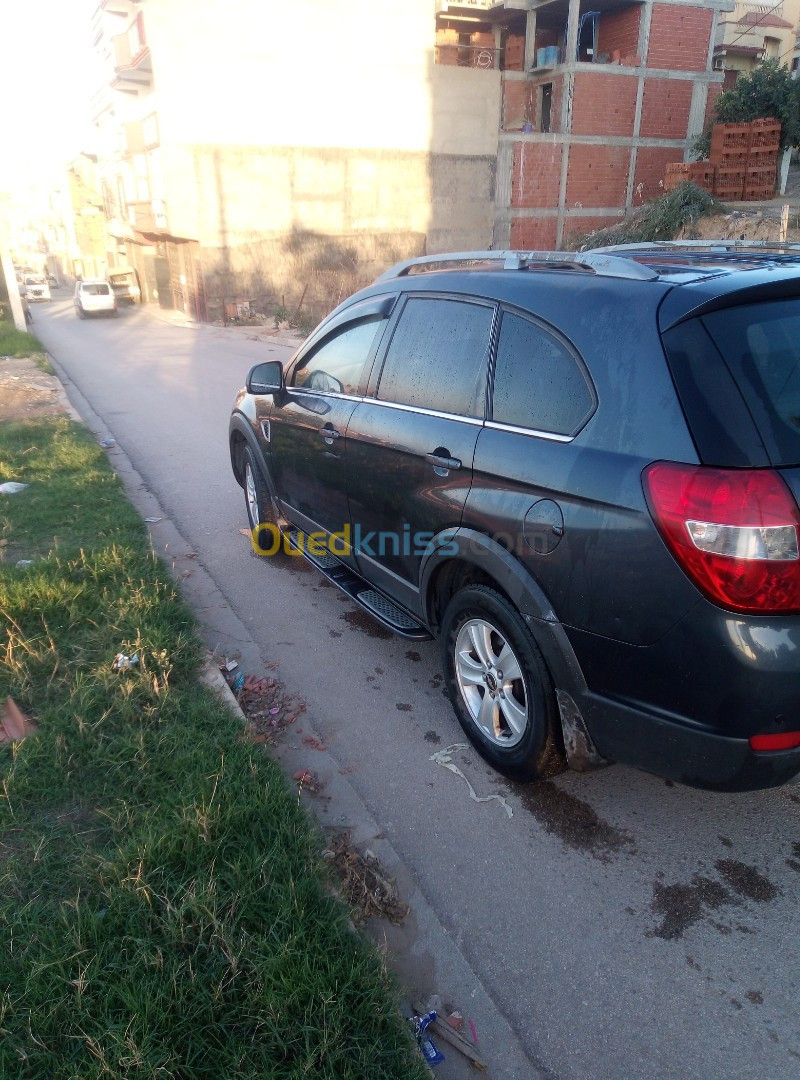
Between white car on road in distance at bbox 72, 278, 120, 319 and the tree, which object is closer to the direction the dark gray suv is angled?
the white car on road in distance

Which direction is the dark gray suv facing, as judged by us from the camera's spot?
facing away from the viewer and to the left of the viewer

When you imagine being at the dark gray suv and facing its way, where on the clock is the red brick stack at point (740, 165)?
The red brick stack is roughly at 2 o'clock from the dark gray suv.

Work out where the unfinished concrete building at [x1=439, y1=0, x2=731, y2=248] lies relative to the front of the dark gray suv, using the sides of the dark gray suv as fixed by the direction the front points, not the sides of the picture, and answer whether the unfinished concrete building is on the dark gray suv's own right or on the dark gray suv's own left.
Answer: on the dark gray suv's own right

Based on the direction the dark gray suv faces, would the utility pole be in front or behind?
in front

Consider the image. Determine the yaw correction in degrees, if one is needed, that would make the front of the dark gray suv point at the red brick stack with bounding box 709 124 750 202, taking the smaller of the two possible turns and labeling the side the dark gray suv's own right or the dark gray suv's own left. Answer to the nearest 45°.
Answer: approximately 45° to the dark gray suv's own right

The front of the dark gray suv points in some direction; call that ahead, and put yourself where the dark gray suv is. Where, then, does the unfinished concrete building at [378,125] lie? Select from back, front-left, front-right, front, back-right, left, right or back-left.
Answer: front-right

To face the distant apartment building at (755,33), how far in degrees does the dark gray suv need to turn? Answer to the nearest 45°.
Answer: approximately 45° to its right
